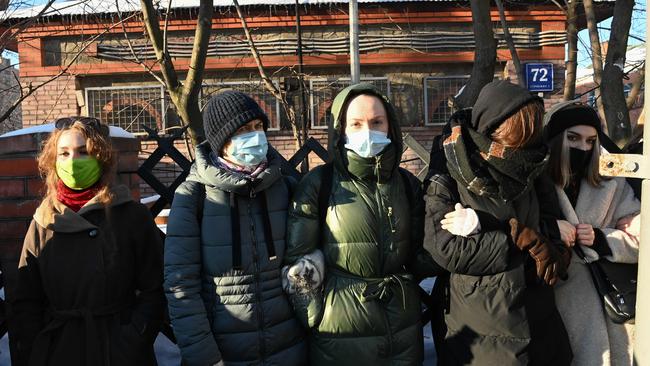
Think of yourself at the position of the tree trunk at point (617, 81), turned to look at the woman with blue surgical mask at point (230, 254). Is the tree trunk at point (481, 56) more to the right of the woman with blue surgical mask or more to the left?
right

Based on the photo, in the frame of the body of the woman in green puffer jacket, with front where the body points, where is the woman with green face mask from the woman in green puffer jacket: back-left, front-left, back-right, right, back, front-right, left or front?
right

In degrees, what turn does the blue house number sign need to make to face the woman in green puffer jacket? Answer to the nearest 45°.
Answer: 0° — it already faces them

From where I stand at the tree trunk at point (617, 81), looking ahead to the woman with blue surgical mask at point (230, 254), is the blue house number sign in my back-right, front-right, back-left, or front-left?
back-right

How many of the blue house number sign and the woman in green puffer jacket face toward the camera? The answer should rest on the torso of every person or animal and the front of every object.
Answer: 2

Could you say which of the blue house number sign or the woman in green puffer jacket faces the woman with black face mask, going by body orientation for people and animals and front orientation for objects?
the blue house number sign

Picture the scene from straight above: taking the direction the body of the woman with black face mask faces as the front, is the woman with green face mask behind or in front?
in front

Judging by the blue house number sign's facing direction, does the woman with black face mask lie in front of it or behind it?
in front

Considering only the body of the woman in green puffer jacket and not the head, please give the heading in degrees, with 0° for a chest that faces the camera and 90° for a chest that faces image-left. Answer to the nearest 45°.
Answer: approximately 0°

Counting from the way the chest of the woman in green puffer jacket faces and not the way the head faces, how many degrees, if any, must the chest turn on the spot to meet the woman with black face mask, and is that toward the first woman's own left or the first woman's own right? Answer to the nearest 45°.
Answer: approximately 90° to the first woman's own left
